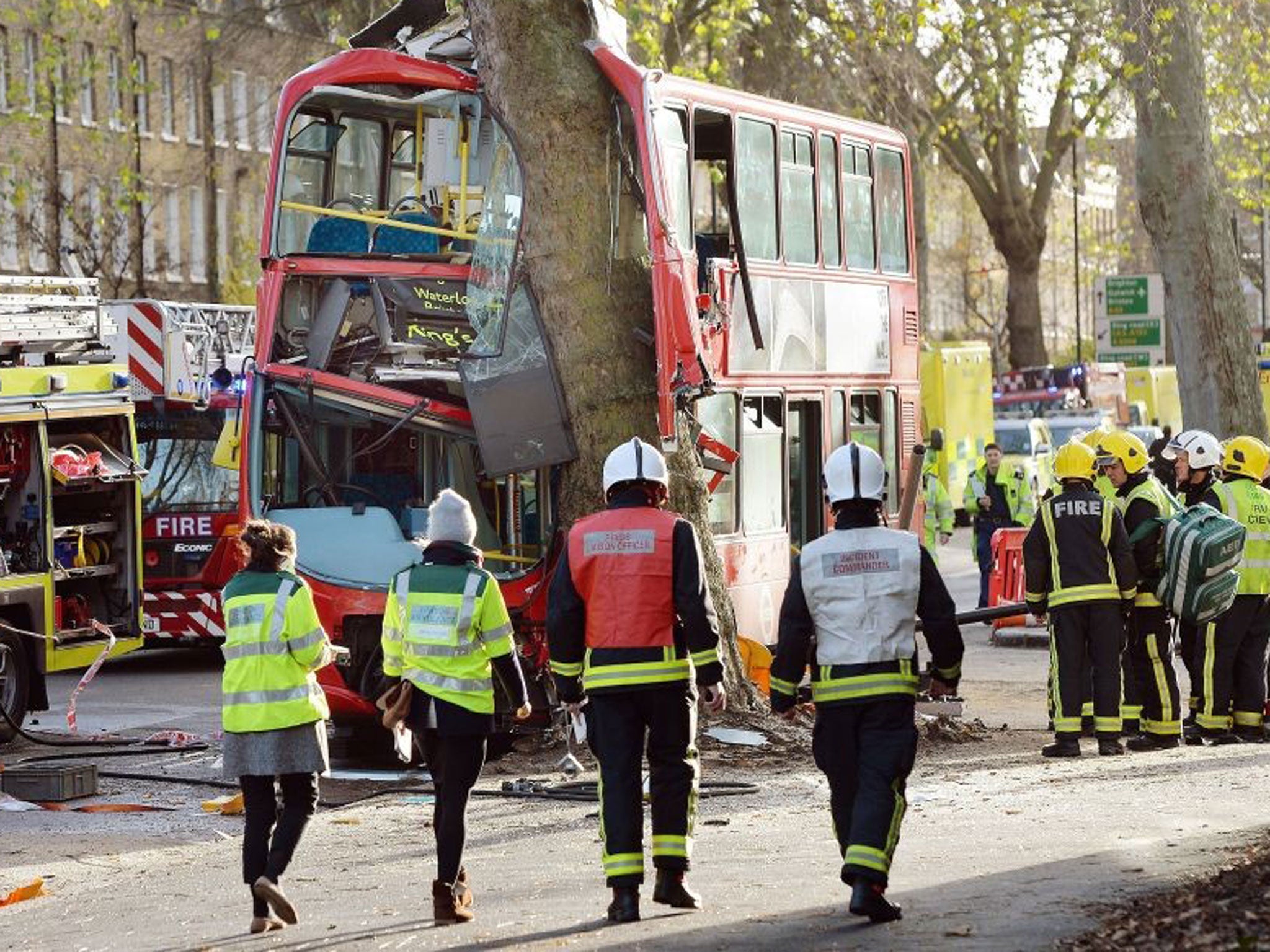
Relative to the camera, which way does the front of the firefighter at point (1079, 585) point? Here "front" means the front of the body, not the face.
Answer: away from the camera

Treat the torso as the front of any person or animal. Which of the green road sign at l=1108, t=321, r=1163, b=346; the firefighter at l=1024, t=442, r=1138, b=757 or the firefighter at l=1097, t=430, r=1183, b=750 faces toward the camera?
the green road sign

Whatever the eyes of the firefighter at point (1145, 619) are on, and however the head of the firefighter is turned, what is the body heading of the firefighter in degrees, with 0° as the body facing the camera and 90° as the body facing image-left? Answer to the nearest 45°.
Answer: approximately 90°

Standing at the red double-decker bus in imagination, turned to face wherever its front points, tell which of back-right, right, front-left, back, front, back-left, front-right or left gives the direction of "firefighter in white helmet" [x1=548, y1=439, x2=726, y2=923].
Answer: front-left

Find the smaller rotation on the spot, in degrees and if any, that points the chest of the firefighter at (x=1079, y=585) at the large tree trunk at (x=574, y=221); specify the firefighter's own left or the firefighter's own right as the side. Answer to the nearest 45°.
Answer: approximately 90° to the firefighter's own left

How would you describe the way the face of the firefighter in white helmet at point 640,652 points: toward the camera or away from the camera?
away from the camera

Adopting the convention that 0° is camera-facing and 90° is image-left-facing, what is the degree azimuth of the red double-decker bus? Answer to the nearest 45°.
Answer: approximately 45°

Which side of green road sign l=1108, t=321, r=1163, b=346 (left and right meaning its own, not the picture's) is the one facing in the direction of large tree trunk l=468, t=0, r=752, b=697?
front

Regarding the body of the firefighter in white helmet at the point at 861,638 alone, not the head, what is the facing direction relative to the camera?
away from the camera

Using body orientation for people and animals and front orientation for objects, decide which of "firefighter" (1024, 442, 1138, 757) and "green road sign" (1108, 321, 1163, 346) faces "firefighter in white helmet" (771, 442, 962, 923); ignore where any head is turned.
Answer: the green road sign

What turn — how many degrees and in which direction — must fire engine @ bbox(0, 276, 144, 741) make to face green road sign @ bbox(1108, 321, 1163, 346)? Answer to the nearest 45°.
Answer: approximately 180°

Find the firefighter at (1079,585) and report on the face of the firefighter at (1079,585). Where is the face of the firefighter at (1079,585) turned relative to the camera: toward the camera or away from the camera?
away from the camera

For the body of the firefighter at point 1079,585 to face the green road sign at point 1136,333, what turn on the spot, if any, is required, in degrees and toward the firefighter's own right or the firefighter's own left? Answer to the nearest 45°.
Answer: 0° — they already face it

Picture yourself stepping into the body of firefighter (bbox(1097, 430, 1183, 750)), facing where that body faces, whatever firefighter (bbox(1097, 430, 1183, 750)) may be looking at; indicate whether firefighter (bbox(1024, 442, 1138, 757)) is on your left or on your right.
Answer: on your left

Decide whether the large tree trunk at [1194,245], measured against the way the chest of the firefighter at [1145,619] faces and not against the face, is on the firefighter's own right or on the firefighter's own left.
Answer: on the firefighter's own right
